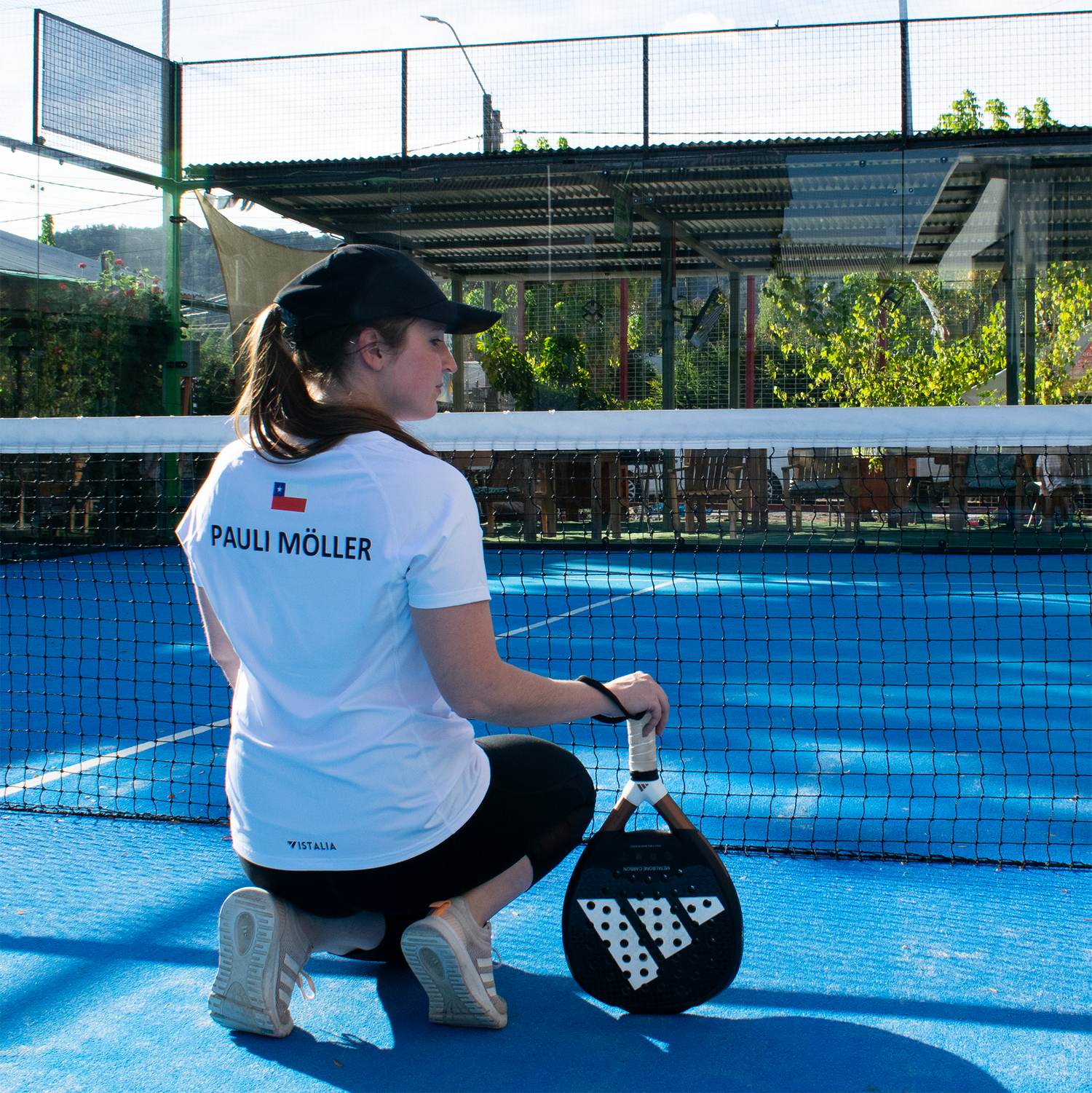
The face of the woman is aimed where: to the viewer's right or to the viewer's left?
to the viewer's right

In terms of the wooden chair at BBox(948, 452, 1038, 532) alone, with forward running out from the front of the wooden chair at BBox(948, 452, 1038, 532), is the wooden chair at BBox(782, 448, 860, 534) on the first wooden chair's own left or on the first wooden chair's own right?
on the first wooden chair's own right

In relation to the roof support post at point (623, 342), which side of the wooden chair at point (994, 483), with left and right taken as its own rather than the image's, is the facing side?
right

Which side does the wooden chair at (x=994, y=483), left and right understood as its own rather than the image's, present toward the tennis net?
front

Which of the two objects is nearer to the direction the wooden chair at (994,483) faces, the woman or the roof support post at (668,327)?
the woman

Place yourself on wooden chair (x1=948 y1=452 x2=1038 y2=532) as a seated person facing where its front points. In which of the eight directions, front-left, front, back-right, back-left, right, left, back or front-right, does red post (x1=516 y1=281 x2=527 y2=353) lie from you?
right
